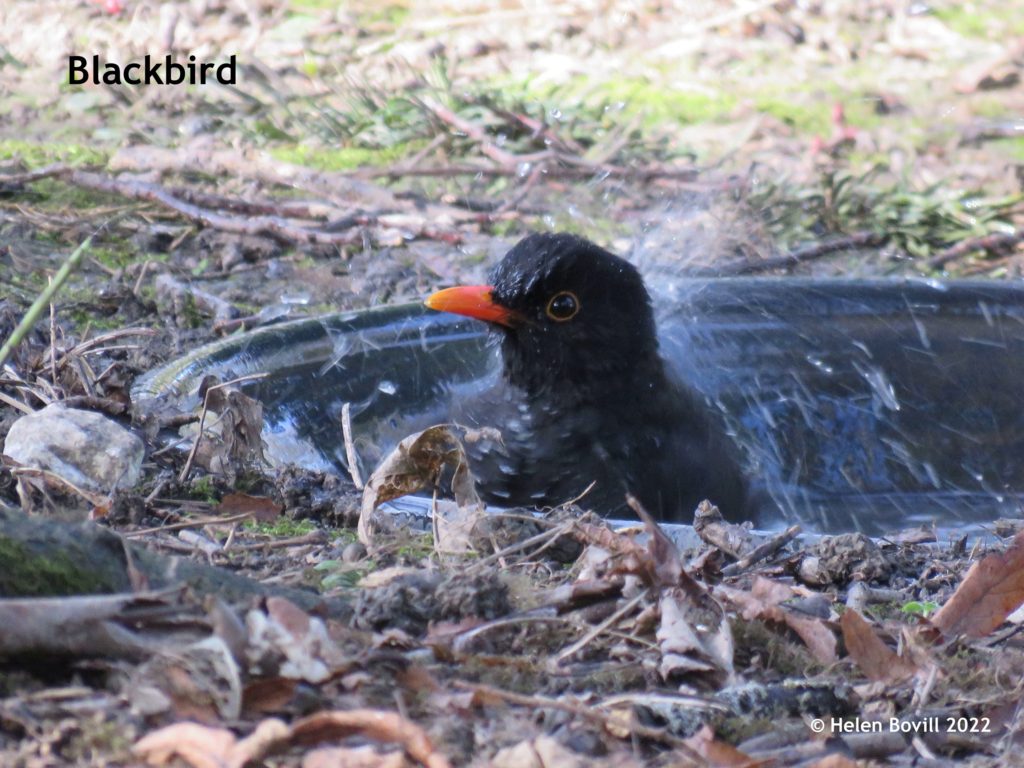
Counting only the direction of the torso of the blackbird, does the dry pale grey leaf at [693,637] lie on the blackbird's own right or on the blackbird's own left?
on the blackbird's own left

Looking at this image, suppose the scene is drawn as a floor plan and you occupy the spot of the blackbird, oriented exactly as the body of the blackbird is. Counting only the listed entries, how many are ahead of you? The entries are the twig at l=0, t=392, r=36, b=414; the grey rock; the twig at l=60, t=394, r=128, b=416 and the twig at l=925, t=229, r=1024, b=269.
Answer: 3

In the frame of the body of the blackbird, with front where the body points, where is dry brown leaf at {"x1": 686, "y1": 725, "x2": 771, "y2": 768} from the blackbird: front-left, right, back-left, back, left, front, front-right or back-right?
front-left

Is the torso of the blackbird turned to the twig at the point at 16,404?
yes

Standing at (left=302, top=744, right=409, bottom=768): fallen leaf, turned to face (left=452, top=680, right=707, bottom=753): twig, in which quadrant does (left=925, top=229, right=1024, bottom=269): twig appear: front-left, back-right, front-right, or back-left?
front-left

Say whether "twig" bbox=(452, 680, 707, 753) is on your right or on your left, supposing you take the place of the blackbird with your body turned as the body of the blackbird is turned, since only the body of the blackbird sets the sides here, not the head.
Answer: on your left

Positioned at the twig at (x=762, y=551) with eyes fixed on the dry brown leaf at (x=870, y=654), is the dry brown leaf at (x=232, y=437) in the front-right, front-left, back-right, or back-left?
back-right

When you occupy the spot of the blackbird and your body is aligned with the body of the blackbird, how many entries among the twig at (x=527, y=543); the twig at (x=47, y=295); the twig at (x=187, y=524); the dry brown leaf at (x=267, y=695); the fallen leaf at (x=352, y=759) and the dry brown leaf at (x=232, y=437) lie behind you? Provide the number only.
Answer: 0

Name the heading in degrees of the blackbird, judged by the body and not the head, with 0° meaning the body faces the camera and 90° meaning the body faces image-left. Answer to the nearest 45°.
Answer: approximately 45°

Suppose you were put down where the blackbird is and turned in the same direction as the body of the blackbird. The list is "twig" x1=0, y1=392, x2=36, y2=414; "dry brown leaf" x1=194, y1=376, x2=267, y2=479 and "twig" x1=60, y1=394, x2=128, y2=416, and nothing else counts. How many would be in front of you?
3

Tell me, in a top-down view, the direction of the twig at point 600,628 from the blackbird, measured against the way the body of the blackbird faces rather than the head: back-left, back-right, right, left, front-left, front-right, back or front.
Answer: front-left

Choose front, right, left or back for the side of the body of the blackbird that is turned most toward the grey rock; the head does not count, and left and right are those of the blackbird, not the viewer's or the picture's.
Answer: front

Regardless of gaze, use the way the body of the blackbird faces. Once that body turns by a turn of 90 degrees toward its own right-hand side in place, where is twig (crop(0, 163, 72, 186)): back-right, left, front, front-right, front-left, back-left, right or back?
front
